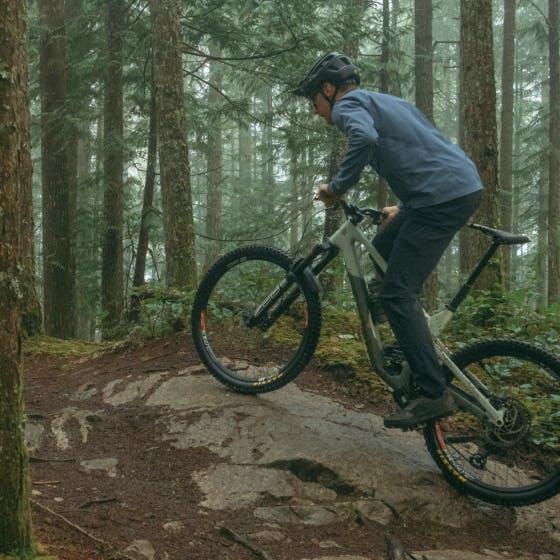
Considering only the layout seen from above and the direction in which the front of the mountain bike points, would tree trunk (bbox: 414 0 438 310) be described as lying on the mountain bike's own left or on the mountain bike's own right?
on the mountain bike's own right

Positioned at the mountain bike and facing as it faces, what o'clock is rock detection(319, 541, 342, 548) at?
The rock is roughly at 10 o'clock from the mountain bike.

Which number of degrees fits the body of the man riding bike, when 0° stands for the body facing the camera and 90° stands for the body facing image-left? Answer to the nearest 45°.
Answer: approximately 90°

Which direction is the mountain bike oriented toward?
to the viewer's left

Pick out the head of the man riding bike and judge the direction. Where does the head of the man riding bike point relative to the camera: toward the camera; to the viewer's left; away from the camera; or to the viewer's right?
to the viewer's left

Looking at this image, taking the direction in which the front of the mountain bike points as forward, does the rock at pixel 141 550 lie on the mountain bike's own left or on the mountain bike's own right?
on the mountain bike's own left

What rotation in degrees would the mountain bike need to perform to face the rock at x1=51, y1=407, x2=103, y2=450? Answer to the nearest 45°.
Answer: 0° — it already faces it

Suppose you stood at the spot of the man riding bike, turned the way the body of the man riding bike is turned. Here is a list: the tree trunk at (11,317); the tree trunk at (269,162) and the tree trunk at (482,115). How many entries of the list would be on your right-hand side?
2
